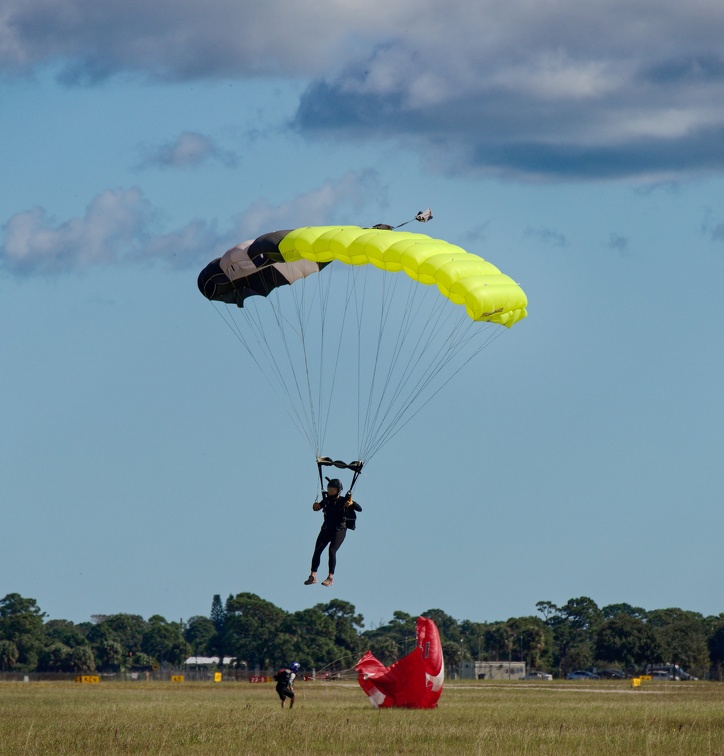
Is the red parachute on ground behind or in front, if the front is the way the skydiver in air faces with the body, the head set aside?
behind

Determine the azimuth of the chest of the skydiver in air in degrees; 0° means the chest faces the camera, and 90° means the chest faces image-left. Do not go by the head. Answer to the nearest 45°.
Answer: approximately 45°
